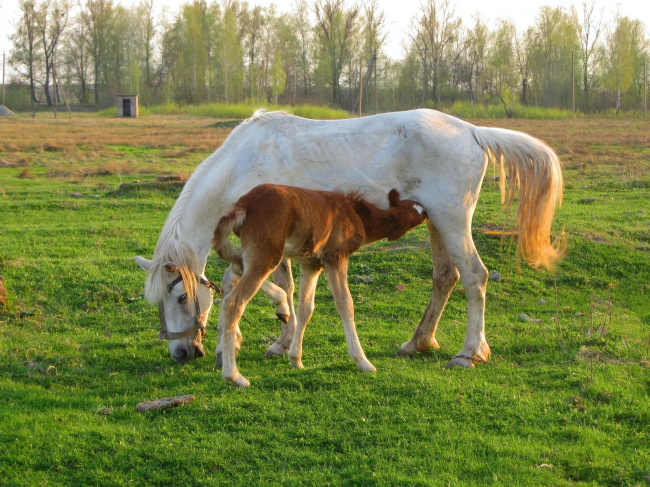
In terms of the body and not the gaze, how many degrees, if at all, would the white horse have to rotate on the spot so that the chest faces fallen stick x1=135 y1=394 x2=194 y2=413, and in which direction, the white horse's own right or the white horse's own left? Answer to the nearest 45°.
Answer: approximately 45° to the white horse's own left

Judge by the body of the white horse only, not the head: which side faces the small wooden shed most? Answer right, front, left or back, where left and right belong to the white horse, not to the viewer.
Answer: right

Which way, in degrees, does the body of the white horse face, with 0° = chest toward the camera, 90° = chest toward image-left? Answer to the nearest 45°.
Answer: approximately 90°

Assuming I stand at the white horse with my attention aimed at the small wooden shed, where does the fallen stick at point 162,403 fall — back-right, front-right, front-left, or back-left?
back-left
